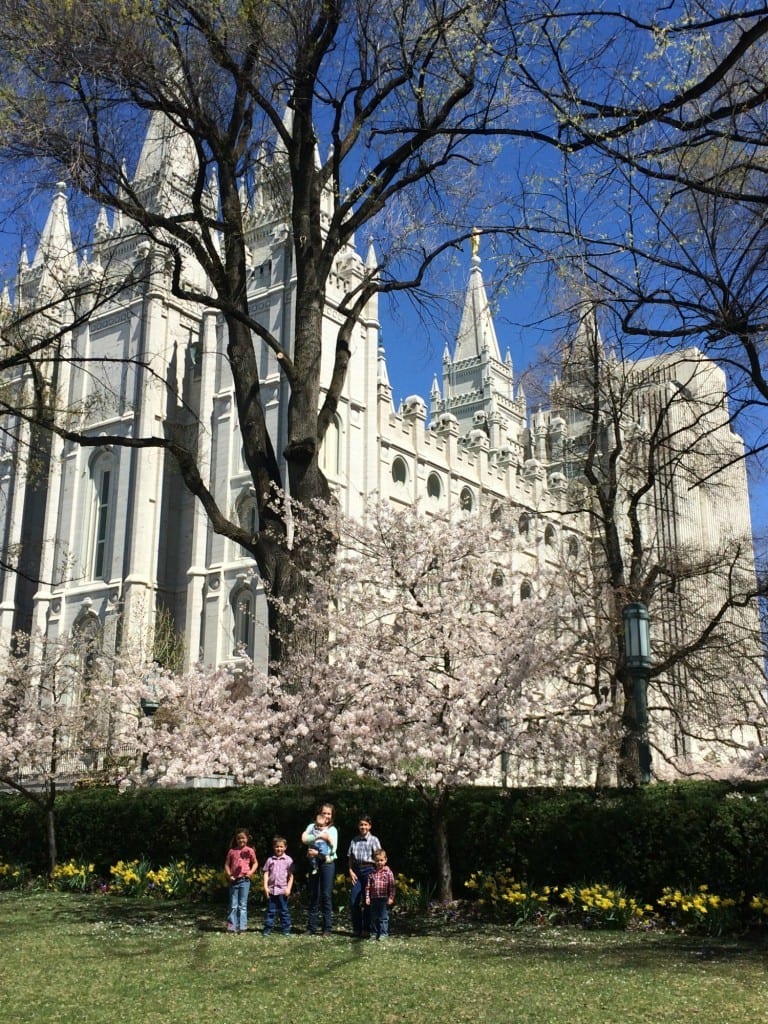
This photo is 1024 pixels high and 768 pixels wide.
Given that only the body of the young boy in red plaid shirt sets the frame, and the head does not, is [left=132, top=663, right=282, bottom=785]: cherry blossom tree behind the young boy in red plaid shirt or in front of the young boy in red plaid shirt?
behind

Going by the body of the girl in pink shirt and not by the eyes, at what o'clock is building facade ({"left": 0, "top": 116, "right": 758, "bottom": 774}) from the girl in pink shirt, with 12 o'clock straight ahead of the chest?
The building facade is roughly at 6 o'clock from the girl in pink shirt.

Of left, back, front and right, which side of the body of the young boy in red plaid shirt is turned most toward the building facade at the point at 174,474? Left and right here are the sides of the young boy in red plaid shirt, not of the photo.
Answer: back

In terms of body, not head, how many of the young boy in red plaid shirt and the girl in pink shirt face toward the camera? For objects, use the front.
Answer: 2

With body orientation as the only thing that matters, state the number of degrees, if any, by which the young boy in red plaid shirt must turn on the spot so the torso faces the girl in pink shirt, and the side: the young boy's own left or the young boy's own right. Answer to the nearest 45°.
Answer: approximately 135° to the young boy's own right

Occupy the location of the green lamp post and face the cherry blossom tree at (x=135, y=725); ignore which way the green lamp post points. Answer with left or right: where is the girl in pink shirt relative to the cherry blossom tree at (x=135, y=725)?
left

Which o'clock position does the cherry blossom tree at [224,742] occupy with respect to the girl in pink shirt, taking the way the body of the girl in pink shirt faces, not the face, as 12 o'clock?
The cherry blossom tree is roughly at 6 o'clock from the girl in pink shirt.

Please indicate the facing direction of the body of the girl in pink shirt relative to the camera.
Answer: toward the camera

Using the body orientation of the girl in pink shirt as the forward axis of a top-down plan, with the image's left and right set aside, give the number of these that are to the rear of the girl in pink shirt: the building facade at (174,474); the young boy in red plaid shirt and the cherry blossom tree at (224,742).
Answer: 2

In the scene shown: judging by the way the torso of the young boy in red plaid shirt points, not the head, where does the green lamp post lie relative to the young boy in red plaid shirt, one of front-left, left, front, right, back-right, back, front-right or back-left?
back-left
